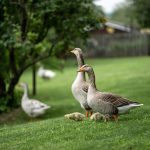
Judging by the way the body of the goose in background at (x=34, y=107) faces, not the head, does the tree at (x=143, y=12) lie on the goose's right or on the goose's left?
on the goose's right

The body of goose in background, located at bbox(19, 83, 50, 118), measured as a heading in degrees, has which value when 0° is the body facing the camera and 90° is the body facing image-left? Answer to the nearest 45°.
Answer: approximately 90°

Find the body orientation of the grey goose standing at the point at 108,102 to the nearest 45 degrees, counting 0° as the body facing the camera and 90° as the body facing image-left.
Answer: approximately 90°

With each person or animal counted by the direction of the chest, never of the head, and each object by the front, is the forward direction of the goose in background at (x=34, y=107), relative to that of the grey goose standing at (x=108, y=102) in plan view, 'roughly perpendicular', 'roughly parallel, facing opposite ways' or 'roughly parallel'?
roughly parallel

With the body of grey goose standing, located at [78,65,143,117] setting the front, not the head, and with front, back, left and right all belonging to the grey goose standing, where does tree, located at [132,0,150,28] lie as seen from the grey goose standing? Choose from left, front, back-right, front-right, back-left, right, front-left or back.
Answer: right
